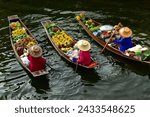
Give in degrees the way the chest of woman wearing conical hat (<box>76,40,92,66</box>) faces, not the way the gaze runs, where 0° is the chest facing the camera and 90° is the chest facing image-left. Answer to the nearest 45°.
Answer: approximately 135°

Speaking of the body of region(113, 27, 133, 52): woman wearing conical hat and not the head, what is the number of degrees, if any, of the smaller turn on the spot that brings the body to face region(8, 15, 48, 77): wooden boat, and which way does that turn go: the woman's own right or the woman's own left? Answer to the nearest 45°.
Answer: approximately 45° to the woman's own left

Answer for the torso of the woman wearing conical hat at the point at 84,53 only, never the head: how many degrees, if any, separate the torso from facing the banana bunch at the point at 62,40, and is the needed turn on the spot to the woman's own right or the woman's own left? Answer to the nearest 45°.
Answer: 0° — they already face it

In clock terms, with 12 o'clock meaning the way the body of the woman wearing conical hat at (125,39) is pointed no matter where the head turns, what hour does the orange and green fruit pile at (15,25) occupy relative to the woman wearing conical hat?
The orange and green fruit pile is roughly at 11 o'clock from the woman wearing conical hat.

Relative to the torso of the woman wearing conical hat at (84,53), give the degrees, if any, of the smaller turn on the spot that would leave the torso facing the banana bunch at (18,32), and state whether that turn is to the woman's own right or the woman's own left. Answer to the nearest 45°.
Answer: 0° — they already face it

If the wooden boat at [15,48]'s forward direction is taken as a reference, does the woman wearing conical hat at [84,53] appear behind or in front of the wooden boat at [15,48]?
behind

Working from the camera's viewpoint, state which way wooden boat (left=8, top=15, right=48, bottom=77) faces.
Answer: facing away from the viewer and to the left of the viewer

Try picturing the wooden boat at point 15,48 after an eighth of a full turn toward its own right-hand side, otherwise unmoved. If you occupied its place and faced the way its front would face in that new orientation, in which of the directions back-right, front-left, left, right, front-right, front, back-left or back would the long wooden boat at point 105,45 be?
right
